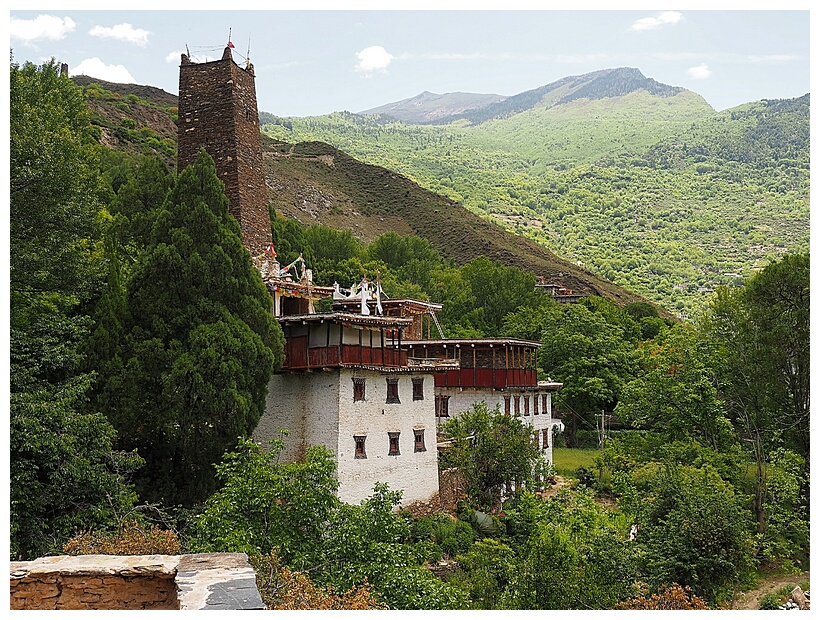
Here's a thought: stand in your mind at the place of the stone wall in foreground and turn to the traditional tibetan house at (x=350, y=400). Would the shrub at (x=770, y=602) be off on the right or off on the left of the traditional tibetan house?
right

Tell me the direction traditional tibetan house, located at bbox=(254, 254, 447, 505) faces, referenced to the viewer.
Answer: facing the viewer and to the right of the viewer

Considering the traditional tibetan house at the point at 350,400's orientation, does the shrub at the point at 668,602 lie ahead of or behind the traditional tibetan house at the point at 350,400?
ahead

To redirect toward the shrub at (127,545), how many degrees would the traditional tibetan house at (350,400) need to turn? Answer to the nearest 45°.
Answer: approximately 45° to its right

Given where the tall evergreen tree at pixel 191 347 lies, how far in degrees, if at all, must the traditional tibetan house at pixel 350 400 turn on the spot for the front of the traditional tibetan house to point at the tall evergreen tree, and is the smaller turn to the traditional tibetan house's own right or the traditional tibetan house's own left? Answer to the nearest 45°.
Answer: approximately 90° to the traditional tibetan house's own right

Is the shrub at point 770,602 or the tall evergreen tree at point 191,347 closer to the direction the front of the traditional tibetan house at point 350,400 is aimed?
the shrub

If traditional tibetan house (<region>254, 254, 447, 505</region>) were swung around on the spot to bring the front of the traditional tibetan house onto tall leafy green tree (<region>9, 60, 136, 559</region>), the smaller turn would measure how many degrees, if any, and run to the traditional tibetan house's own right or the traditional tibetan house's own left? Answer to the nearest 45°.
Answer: approximately 90° to the traditional tibetan house's own right

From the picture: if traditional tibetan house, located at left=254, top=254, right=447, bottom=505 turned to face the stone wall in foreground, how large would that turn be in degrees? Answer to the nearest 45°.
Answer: approximately 45° to its right

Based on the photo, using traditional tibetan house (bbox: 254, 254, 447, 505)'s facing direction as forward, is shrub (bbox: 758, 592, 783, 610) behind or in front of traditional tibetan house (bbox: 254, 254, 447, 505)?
in front
